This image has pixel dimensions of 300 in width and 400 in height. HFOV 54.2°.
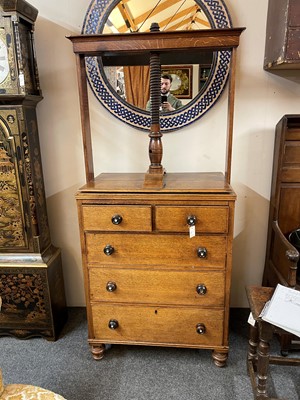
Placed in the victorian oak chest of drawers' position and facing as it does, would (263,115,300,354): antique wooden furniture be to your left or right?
on your left

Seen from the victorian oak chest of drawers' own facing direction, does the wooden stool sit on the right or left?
on its left

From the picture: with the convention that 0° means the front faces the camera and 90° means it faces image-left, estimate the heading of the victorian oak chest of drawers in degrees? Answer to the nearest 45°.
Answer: approximately 0°

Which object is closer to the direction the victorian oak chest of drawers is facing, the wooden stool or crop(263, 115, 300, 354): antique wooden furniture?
the wooden stool

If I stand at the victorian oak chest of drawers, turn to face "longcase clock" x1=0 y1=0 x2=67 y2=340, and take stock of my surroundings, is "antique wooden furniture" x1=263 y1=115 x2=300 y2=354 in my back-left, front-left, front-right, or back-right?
back-right

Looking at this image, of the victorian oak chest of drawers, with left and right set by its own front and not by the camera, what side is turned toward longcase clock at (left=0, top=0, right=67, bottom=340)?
right
